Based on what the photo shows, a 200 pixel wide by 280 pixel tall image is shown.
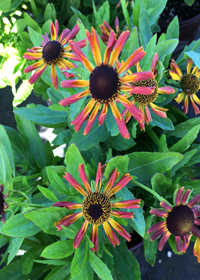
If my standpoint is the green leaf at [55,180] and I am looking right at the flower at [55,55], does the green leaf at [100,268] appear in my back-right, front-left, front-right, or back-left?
back-right

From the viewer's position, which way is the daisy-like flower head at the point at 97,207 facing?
facing the viewer
